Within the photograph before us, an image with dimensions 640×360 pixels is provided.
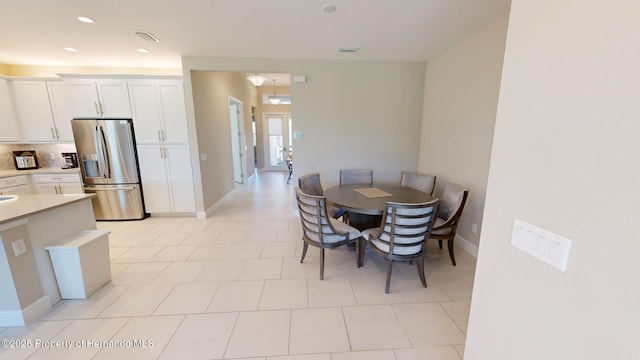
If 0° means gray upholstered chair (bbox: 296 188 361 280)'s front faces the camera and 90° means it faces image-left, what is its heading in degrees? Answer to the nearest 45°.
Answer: approximately 225°

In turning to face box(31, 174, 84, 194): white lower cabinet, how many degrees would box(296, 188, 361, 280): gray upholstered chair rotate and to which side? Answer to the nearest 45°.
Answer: approximately 135° to its left

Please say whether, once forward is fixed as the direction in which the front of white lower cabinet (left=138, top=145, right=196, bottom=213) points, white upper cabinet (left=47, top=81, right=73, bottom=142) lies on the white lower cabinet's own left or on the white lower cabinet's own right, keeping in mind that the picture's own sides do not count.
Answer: on the white lower cabinet's own right

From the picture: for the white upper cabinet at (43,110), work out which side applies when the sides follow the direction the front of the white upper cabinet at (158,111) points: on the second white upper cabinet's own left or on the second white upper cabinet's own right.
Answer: on the second white upper cabinet's own right

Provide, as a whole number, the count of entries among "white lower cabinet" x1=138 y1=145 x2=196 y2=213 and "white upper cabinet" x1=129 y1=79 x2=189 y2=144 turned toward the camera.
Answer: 2

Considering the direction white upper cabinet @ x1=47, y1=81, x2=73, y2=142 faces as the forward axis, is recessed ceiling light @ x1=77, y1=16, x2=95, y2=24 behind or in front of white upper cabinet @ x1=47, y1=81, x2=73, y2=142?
in front

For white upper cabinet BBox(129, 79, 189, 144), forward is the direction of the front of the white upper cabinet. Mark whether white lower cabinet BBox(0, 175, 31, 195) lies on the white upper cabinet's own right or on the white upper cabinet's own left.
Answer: on the white upper cabinet's own right

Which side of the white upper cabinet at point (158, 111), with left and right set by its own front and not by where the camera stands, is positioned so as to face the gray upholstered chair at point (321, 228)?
front

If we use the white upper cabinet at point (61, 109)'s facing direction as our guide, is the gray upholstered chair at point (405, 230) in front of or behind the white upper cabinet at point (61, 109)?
in front

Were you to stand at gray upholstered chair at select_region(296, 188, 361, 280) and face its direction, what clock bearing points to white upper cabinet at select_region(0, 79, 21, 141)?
The white upper cabinet is roughly at 8 o'clock from the gray upholstered chair.
